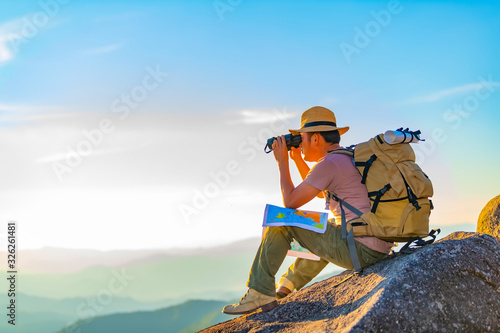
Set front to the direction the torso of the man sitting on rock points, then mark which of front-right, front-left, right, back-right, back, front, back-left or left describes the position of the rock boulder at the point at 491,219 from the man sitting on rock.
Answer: back-right

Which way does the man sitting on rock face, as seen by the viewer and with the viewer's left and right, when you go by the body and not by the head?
facing to the left of the viewer

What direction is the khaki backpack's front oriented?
to the viewer's right

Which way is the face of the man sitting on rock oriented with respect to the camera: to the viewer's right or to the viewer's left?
to the viewer's left
